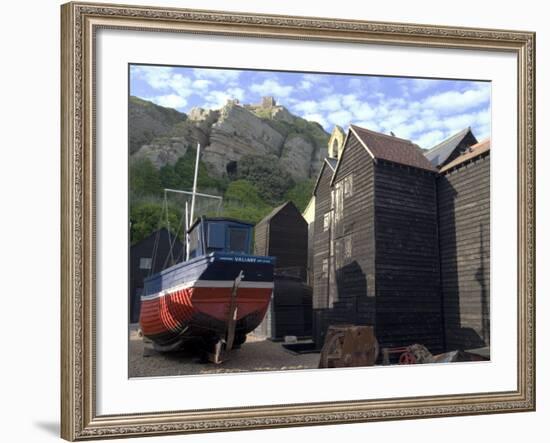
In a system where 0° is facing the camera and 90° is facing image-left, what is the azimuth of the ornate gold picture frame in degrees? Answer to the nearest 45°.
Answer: approximately 315°

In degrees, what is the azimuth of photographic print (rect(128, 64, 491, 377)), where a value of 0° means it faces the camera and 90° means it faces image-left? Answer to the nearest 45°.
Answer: approximately 315°
